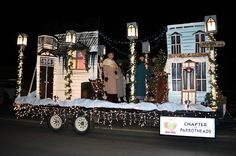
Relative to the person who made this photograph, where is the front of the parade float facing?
facing to the right of the viewer

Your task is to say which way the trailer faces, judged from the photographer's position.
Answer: facing to the right of the viewer
